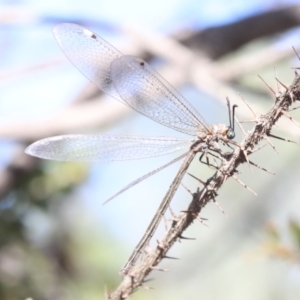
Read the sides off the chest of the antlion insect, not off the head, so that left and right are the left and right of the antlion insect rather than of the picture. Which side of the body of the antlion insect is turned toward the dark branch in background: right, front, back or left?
left

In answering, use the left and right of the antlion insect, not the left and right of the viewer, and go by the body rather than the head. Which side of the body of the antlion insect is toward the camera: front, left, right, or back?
right
